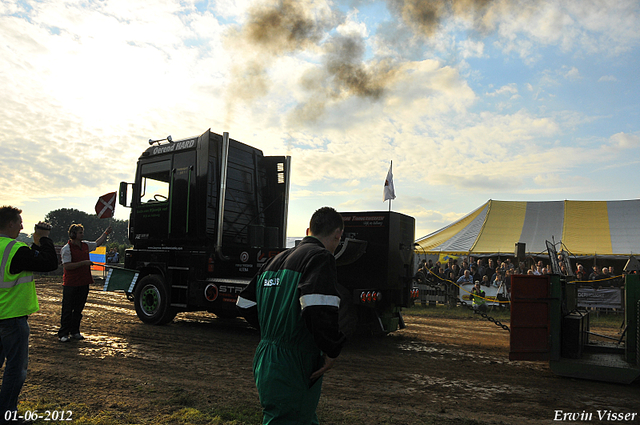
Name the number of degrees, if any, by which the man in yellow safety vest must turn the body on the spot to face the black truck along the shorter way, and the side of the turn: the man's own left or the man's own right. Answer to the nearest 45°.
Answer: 0° — they already face it

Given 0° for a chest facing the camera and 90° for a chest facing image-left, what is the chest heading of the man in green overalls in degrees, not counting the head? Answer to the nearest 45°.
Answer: approximately 225°

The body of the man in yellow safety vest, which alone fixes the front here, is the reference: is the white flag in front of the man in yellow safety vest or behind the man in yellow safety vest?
in front

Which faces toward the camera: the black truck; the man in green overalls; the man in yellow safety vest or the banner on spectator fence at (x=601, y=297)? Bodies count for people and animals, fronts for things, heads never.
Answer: the banner on spectator fence

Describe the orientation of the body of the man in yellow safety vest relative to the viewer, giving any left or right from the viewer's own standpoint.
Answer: facing away from the viewer and to the right of the viewer

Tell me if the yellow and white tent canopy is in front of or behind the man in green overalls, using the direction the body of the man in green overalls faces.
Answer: in front

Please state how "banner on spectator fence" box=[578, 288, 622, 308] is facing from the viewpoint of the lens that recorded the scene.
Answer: facing the viewer

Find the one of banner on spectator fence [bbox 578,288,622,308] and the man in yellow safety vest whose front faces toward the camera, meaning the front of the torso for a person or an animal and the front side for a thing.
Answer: the banner on spectator fence

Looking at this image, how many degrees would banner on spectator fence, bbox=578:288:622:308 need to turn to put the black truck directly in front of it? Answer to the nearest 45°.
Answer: approximately 45° to its right

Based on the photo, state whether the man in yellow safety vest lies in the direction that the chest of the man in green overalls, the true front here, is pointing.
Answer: no

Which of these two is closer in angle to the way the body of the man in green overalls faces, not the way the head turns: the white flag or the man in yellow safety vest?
the white flag

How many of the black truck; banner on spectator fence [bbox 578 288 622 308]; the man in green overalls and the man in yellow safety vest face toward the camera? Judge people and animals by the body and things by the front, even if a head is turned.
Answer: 1

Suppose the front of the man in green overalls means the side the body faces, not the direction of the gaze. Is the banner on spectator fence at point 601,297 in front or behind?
in front
